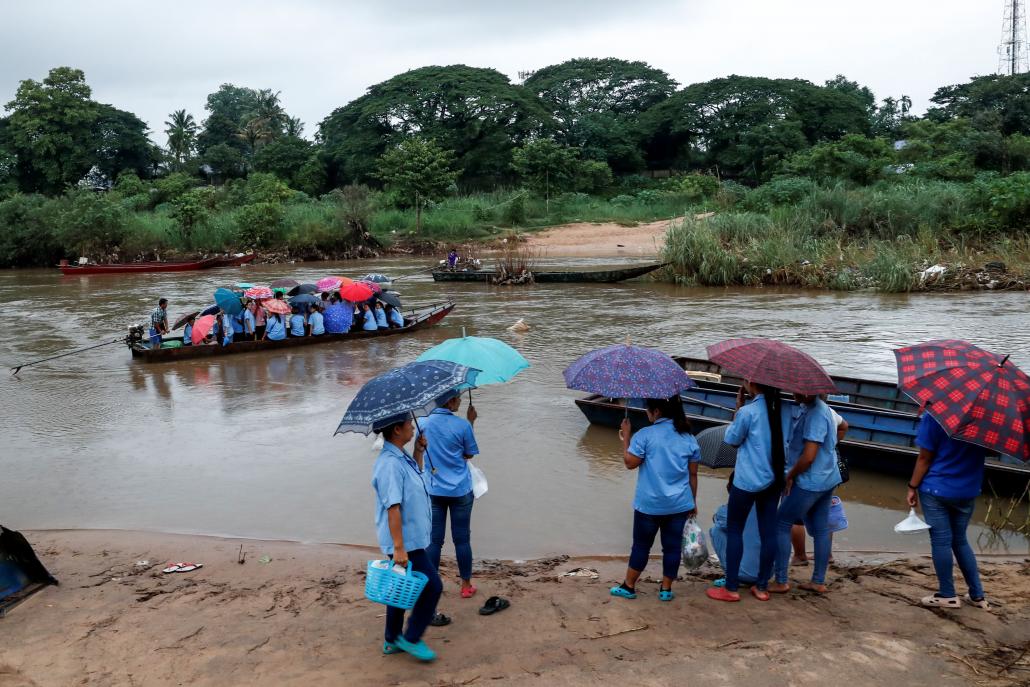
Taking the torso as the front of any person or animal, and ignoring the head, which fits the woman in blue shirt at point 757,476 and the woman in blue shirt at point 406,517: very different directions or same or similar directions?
very different directions

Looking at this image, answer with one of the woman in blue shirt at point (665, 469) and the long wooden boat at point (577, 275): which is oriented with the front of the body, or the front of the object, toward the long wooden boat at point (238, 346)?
the woman in blue shirt

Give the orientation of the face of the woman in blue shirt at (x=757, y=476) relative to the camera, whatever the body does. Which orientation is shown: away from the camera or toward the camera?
away from the camera

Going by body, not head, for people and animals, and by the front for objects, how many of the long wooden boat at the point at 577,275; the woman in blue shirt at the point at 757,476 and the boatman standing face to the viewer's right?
2

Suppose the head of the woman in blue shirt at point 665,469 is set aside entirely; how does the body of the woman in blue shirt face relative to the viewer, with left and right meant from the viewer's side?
facing away from the viewer and to the left of the viewer

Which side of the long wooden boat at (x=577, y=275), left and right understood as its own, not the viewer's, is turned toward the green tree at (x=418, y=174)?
left

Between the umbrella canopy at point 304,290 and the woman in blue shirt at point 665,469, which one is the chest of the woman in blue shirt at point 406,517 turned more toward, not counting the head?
the woman in blue shirt

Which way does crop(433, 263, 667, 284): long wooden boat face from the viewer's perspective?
to the viewer's right
